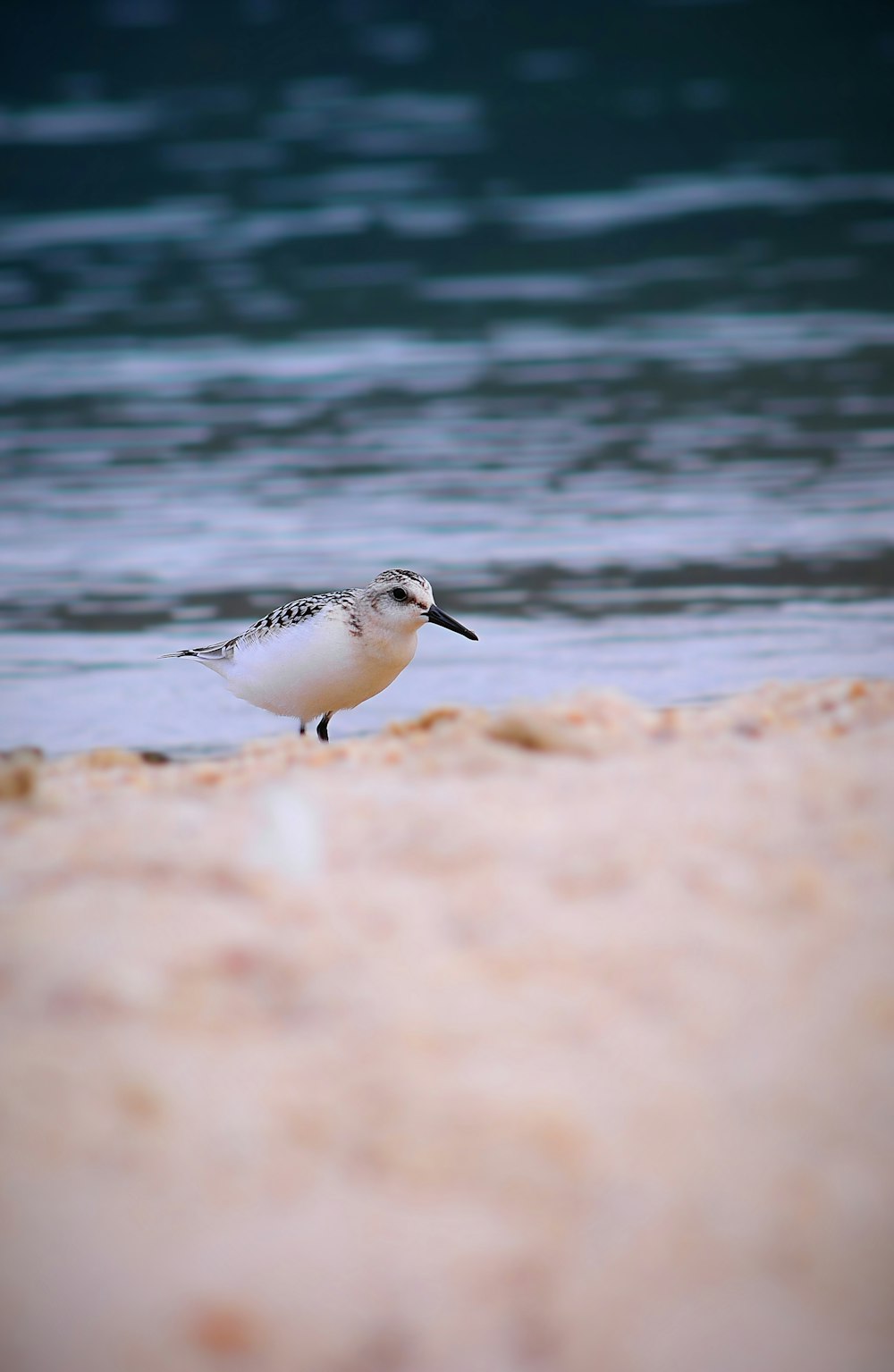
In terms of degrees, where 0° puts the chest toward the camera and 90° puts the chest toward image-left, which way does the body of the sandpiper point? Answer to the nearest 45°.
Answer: approximately 270°
